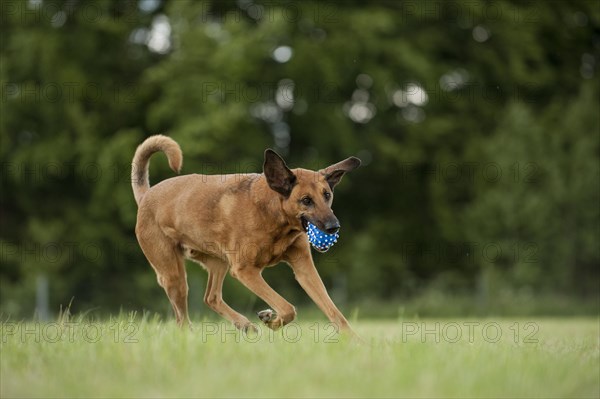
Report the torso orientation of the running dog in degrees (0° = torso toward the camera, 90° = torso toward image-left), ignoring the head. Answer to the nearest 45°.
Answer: approximately 315°
